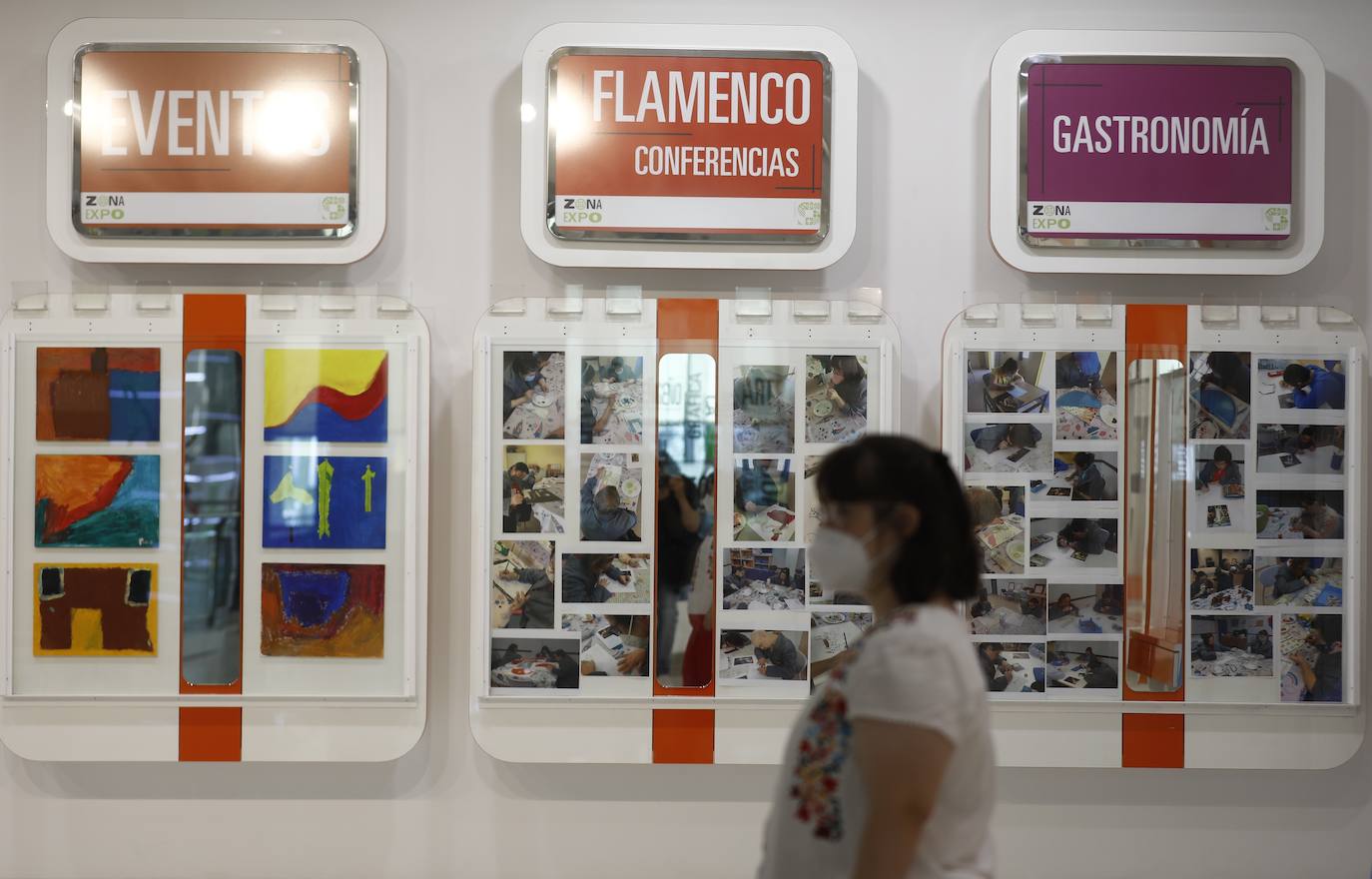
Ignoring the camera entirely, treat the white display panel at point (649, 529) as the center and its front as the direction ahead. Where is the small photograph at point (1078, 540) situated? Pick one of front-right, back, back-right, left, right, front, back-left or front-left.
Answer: left

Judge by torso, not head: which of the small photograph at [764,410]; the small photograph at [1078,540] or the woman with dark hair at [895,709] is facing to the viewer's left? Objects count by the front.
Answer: the woman with dark hair

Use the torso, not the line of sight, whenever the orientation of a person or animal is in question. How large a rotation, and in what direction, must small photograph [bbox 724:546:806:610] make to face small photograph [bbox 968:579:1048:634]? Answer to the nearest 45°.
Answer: approximately 90° to its left

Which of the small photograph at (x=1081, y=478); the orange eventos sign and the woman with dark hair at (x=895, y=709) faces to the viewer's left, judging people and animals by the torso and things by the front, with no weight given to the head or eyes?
the woman with dark hair

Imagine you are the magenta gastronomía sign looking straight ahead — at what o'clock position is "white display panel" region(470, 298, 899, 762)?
The white display panel is roughly at 2 o'clock from the magenta gastronomía sign.

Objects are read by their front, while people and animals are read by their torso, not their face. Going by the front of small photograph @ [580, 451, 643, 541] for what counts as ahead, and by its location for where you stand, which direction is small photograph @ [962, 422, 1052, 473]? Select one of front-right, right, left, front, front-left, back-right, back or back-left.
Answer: left

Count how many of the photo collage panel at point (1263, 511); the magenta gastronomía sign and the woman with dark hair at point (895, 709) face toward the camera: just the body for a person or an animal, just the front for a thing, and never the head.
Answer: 2

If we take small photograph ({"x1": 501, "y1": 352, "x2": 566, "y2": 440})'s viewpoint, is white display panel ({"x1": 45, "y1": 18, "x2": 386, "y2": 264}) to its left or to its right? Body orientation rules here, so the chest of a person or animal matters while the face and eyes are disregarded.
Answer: on its right

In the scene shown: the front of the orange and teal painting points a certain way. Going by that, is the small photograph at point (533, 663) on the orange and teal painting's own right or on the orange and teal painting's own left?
on the orange and teal painting's own left

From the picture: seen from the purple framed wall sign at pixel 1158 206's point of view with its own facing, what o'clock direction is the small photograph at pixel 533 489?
The small photograph is roughly at 2 o'clock from the purple framed wall sign.

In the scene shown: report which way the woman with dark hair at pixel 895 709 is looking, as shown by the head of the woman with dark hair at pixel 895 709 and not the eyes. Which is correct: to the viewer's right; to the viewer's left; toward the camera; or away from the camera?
to the viewer's left

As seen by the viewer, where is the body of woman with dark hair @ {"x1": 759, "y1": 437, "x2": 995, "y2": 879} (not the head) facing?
to the viewer's left
